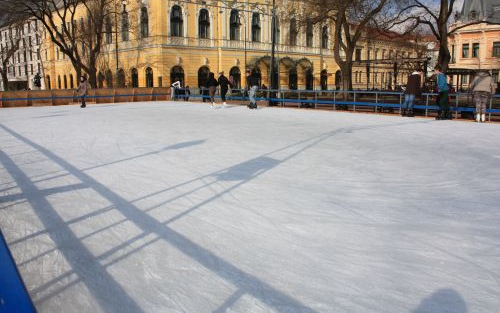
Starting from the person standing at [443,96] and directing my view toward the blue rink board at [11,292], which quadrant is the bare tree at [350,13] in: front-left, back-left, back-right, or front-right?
back-right

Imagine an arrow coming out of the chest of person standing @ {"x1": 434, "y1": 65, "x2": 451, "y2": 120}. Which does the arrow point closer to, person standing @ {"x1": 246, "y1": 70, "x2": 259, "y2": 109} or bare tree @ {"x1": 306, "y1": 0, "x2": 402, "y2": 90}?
the person standing

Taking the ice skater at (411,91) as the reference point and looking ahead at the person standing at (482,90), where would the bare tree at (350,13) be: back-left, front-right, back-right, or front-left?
back-left

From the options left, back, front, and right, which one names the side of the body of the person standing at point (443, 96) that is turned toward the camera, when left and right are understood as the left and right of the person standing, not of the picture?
left
